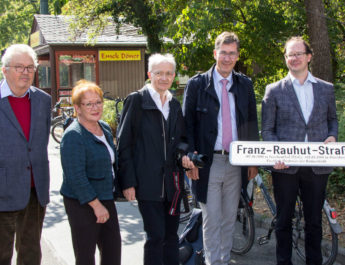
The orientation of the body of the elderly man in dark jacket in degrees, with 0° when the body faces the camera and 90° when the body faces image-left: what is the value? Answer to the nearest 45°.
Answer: approximately 315°

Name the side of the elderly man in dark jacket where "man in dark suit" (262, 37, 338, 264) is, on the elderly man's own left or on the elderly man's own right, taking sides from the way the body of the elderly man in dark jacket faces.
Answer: on the elderly man's own left

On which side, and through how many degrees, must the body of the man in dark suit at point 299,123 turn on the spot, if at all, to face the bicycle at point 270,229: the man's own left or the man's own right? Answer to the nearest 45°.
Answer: approximately 180°

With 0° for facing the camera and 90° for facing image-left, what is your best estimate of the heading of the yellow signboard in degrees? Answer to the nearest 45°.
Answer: approximately 0°
